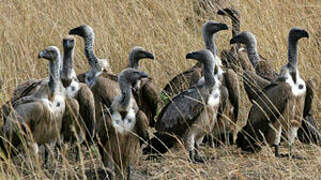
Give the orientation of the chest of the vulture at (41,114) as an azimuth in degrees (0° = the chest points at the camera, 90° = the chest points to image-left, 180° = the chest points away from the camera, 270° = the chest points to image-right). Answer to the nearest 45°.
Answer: approximately 315°

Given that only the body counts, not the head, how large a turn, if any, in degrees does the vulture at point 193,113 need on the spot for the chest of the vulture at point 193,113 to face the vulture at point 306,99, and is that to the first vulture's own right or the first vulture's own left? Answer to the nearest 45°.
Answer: approximately 45° to the first vulture's own left

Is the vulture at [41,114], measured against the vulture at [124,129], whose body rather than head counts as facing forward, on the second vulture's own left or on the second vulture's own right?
on the second vulture's own right

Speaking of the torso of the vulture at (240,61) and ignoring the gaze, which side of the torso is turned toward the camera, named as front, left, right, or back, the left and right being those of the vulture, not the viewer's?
left

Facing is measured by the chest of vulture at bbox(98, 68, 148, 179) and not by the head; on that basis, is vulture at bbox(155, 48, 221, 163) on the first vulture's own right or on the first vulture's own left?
on the first vulture's own left
